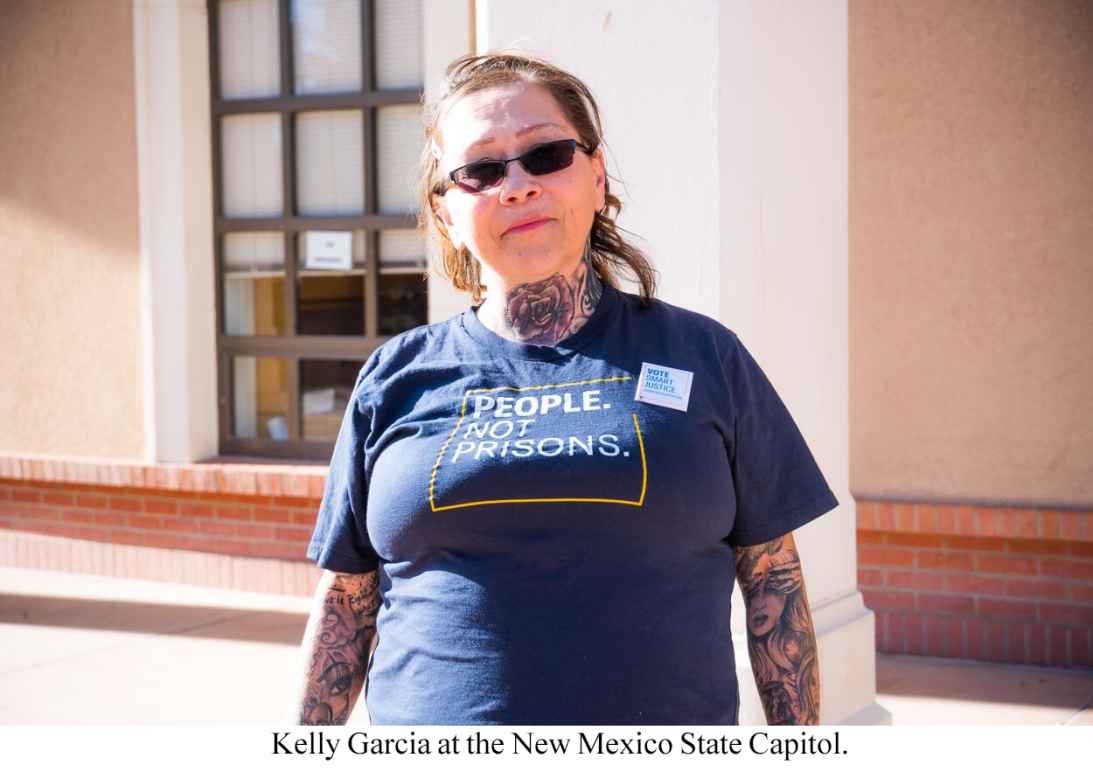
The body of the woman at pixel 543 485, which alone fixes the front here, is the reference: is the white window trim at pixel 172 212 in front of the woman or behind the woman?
behind

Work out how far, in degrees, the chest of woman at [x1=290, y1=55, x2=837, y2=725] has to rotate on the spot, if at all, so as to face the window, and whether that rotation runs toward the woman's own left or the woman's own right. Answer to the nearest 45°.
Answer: approximately 180°

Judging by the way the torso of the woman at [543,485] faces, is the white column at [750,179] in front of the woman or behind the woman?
behind

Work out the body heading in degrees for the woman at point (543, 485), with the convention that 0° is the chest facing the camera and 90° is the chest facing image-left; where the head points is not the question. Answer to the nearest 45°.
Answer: approximately 0°
